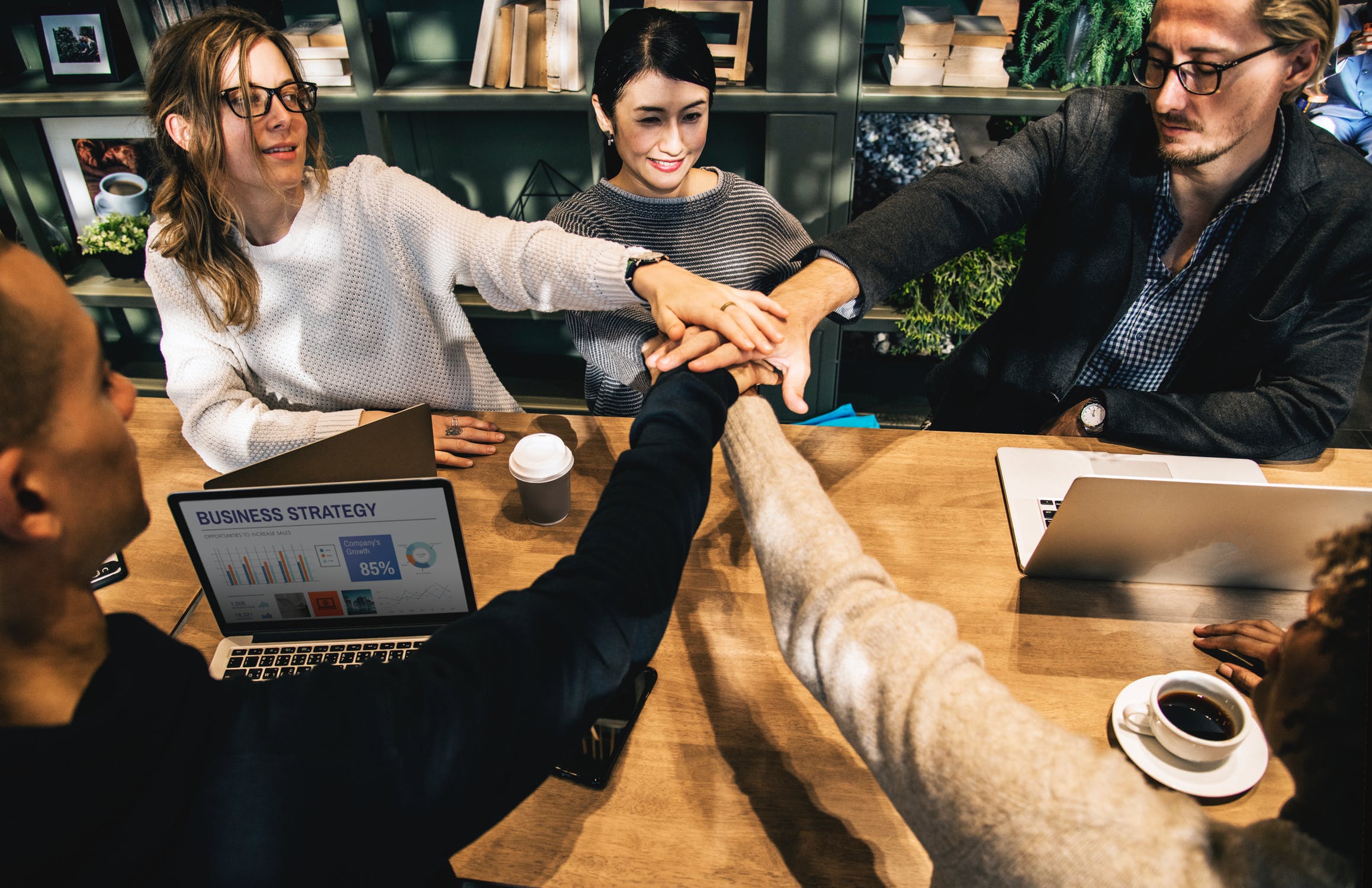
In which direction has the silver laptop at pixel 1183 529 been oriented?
away from the camera

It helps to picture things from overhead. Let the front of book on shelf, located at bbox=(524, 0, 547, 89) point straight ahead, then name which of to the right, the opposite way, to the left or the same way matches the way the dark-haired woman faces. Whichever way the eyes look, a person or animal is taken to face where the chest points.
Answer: the same way

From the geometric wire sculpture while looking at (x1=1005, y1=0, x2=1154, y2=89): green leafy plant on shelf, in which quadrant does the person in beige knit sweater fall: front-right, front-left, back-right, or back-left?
front-right

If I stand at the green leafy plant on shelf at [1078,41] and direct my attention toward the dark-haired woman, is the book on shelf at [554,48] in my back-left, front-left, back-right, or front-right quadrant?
front-right

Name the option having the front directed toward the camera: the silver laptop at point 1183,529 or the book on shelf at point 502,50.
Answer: the book on shelf

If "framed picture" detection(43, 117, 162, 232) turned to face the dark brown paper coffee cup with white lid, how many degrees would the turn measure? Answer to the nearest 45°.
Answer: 0° — it already faces it

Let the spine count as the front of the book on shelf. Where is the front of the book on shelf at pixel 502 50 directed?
toward the camera

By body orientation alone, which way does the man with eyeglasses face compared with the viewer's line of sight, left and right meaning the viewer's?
facing the viewer and to the left of the viewer

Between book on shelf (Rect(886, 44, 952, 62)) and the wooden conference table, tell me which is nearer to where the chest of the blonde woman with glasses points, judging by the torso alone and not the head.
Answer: the wooden conference table

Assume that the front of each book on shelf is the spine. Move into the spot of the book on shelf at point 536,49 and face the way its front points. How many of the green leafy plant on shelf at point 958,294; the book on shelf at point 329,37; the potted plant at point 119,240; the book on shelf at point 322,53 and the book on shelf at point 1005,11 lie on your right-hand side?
3

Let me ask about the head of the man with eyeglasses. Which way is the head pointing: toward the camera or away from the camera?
toward the camera

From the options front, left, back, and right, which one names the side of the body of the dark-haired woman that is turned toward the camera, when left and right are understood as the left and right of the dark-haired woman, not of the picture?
front

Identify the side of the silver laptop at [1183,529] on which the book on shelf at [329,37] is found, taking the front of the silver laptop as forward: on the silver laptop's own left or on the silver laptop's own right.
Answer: on the silver laptop's own left

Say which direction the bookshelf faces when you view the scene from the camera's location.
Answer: facing the viewer

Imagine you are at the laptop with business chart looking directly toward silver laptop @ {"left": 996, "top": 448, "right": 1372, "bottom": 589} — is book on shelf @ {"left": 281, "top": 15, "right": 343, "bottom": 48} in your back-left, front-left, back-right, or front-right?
back-left
